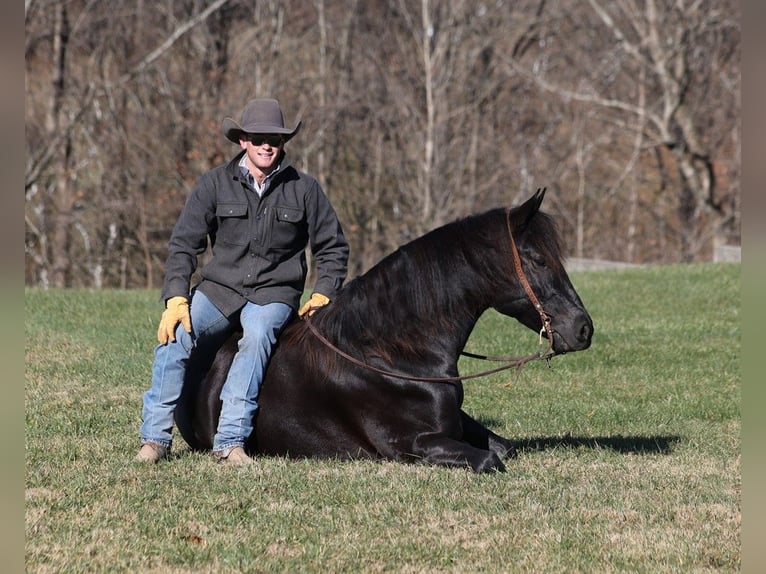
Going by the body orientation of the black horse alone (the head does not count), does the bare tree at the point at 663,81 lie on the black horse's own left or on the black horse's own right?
on the black horse's own left

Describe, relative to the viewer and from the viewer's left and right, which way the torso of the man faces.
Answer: facing the viewer

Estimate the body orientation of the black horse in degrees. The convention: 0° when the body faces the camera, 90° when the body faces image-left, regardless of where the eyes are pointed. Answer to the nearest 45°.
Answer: approximately 270°
